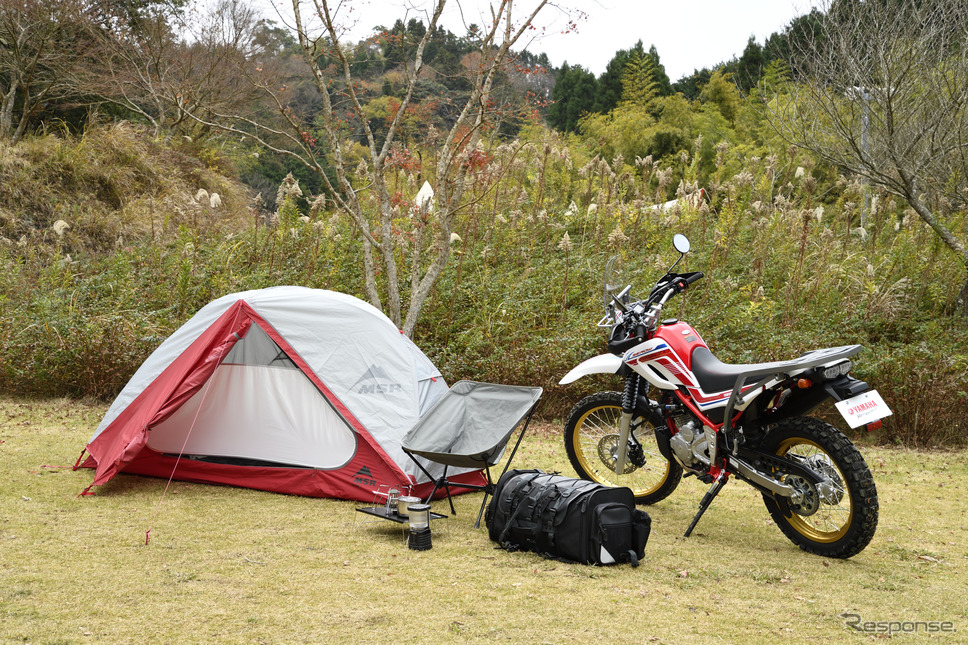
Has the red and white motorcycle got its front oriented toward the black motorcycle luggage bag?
no

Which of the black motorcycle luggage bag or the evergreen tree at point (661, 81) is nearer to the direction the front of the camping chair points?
the black motorcycle luggage bag

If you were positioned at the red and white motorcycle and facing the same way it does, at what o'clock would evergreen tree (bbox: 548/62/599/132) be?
The evergreen tree is roughly at 1 o'clock from the red and white motorcycle.

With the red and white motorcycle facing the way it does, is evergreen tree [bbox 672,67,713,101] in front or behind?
in front

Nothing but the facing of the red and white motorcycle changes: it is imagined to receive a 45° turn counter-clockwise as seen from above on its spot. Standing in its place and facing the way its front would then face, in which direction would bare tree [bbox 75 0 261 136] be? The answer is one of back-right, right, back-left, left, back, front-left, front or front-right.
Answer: front-right

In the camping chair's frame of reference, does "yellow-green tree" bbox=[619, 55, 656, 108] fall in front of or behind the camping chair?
behind

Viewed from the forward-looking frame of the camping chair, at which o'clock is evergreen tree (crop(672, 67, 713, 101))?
The evergreen tree is roughly at 5 o'clock from the camping chair.

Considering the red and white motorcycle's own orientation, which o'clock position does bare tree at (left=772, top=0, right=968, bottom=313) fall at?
The bare tree is roughly at 2 o'clock from the red and white motorcycle.

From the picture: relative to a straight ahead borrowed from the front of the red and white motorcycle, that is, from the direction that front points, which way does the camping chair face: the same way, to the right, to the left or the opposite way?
to the left

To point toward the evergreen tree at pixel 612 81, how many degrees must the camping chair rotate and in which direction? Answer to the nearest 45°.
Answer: approximately 135° to its right

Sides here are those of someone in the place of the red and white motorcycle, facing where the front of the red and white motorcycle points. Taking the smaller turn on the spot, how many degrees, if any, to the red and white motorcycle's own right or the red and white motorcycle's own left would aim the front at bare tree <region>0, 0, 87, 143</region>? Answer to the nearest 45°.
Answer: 0° — it already faces it

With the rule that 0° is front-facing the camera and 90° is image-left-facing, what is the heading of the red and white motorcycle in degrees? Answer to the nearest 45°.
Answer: approximately 135°

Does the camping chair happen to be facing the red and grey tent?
no

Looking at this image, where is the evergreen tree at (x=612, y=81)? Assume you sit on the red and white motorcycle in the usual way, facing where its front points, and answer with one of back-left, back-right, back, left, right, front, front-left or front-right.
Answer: front-right

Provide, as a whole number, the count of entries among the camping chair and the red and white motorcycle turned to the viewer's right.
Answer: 0
